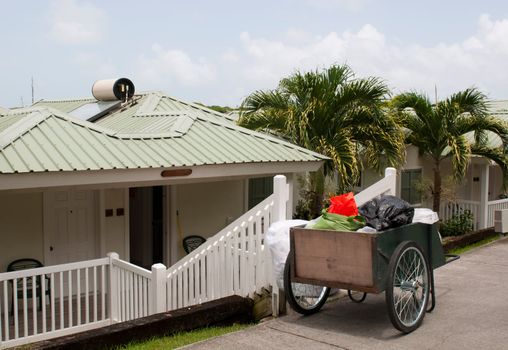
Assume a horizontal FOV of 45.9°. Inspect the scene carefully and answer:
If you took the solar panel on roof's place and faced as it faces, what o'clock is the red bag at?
The red bag is roughly at 10 o'clock from the solar panel on roof.

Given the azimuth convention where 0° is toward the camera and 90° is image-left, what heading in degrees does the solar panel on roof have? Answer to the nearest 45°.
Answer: approximately 45°

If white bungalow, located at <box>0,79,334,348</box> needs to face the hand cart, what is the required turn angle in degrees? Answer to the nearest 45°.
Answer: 0° — it already faces it

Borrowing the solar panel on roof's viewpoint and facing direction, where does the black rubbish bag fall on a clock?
The black rubbish bag is roughly at 10 o'clock from the solar panel on roof.

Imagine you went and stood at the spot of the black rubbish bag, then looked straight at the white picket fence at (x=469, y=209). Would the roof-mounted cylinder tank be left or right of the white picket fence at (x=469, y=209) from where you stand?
left

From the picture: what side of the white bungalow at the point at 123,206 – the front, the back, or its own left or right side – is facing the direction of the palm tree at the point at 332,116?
left

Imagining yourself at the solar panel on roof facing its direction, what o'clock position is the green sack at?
The green sack is roughly at 10 o'clock from the solar panel on roof.

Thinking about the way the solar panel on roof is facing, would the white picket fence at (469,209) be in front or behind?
behind

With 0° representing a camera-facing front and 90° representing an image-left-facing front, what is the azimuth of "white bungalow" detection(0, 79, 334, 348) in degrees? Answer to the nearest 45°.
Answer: approximately 315°

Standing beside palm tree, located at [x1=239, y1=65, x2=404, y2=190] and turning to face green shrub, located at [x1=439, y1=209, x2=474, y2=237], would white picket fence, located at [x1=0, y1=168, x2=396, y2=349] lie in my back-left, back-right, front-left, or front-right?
back-right

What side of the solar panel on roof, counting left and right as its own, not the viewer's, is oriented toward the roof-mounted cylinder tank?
back

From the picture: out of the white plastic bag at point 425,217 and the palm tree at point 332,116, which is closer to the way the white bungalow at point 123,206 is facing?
the white plastic bag
